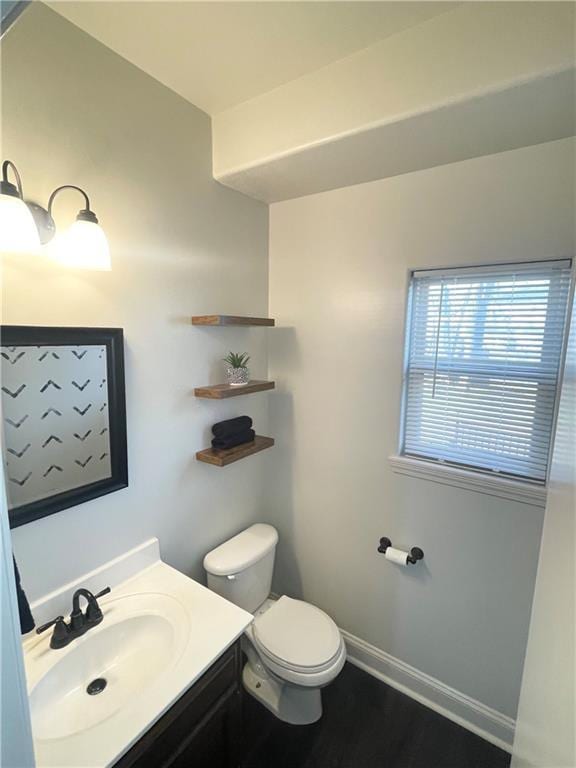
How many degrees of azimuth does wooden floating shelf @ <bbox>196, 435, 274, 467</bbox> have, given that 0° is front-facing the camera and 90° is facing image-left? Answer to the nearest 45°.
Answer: approximately 315°

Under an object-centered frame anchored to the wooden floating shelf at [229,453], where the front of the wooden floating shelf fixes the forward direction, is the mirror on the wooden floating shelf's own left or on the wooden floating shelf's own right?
on the wooden floating shelf's own right

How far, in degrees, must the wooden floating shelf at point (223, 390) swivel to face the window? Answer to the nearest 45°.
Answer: approximately 45° to its left

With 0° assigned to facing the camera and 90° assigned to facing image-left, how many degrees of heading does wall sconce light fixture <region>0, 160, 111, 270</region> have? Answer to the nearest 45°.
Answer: approximately 315°

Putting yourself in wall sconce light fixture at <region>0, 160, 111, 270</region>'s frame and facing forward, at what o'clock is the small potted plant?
The small potted plant is roughly at 10 o'clock from the wall sconce light fixture.
